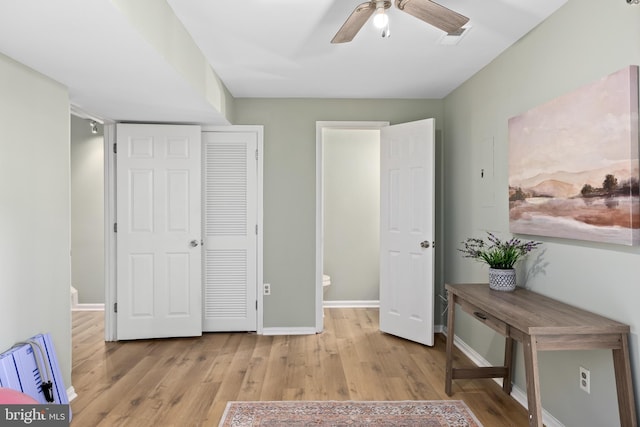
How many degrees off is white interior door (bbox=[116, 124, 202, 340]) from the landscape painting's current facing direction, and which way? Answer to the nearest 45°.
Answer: approximately 45° to its right

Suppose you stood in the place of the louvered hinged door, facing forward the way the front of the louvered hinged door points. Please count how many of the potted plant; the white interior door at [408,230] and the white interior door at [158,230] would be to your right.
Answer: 1

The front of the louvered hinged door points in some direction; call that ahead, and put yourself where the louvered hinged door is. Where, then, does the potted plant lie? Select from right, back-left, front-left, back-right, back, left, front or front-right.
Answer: front-left

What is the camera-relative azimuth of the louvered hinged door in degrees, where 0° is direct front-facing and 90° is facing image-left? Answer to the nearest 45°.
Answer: approximately 0°

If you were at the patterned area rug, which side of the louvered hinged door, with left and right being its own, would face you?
front

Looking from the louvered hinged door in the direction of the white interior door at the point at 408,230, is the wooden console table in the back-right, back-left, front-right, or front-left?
front-right

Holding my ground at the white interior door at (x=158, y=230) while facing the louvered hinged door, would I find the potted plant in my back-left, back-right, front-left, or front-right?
front-right

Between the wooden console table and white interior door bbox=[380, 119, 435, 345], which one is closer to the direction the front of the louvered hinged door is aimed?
the wooden console table

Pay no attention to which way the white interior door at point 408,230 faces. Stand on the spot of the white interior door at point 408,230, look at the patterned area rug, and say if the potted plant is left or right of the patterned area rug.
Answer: left

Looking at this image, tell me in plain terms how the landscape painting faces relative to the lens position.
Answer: facing the viewer and to the left of the viewer

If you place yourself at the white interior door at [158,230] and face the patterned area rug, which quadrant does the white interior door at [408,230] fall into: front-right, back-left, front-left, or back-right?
front-left

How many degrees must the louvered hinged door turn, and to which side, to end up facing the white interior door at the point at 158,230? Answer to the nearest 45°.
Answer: approximately 90° to its right
